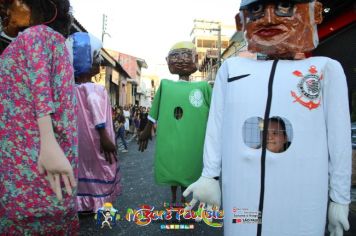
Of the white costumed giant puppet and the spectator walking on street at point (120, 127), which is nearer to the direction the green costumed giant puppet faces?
the white costumed giant puppet

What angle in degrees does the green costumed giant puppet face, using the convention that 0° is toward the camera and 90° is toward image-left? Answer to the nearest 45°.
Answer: approximately 0°

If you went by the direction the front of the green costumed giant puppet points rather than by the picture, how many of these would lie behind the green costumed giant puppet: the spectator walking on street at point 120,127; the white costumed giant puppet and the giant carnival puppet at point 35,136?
1

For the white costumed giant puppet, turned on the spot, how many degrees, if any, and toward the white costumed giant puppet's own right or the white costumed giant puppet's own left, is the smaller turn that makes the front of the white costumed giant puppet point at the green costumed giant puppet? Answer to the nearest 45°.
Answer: approximately 135° to the white costumed giant puppet's own right

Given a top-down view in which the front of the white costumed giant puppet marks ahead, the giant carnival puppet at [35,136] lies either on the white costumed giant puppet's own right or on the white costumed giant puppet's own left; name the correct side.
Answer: on the white costumed giant puppet's own right

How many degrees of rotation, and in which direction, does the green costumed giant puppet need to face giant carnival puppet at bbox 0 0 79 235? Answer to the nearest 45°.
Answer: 0° — it already faces it

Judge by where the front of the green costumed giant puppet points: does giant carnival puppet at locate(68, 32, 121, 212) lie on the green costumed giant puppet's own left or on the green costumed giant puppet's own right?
on the green costumed giant puppet's own right

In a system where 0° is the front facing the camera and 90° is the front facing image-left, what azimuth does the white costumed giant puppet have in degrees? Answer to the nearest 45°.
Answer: approximately 0°

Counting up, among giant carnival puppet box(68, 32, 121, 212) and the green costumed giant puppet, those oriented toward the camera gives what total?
1
